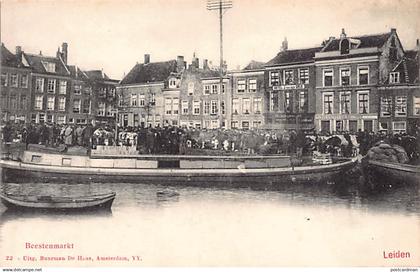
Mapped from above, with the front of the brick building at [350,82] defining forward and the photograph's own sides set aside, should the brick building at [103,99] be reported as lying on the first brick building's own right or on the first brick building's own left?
on the first brick building's own right

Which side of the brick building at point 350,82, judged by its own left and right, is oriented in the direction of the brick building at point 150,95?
right

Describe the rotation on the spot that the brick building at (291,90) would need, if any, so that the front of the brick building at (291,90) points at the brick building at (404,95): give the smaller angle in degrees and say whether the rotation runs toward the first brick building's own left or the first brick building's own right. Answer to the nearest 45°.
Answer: approximately 90° to the first brick building's own left

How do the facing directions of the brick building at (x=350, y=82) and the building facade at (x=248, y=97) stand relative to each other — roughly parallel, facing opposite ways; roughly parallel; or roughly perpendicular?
roughly parallel

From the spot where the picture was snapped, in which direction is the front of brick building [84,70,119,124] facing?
facing the viewer

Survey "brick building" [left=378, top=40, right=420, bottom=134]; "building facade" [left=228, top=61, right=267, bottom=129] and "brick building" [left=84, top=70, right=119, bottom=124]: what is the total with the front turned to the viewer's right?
0

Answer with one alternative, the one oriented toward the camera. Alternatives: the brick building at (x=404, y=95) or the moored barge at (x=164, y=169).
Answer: the brick building

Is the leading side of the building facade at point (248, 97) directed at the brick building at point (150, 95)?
no

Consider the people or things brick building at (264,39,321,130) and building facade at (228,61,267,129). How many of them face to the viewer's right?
0

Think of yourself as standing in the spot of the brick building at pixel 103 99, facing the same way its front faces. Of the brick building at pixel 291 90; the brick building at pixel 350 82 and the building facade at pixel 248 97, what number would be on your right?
0

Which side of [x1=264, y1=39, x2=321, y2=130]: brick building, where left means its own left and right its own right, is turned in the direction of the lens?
front

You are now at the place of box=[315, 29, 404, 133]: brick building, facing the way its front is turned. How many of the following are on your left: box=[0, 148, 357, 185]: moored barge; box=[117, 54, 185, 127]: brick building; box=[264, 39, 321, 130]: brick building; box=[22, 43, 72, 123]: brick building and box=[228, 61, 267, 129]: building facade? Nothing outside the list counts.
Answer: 0

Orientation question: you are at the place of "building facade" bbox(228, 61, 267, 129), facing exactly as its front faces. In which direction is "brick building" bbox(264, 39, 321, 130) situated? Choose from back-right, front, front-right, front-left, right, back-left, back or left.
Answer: left

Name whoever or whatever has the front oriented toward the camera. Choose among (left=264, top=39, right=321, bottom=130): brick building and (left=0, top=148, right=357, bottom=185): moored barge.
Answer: the brick building

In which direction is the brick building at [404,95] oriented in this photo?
toward the camera

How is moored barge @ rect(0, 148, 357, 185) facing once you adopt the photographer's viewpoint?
facing to the right of the viewer
